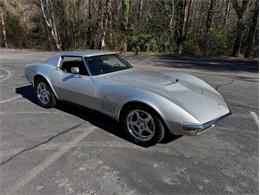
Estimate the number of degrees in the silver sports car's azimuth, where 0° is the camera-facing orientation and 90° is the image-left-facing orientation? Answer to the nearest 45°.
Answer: approximately 315°

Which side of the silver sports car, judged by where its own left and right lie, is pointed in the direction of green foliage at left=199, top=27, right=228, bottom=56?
left

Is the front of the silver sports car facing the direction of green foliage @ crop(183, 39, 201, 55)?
no
